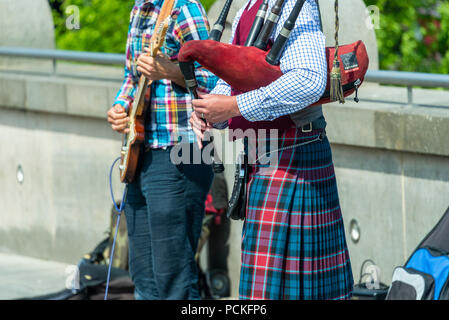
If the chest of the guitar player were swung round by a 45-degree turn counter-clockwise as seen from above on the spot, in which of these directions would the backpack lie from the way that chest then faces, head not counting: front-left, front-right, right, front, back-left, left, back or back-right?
front-left
